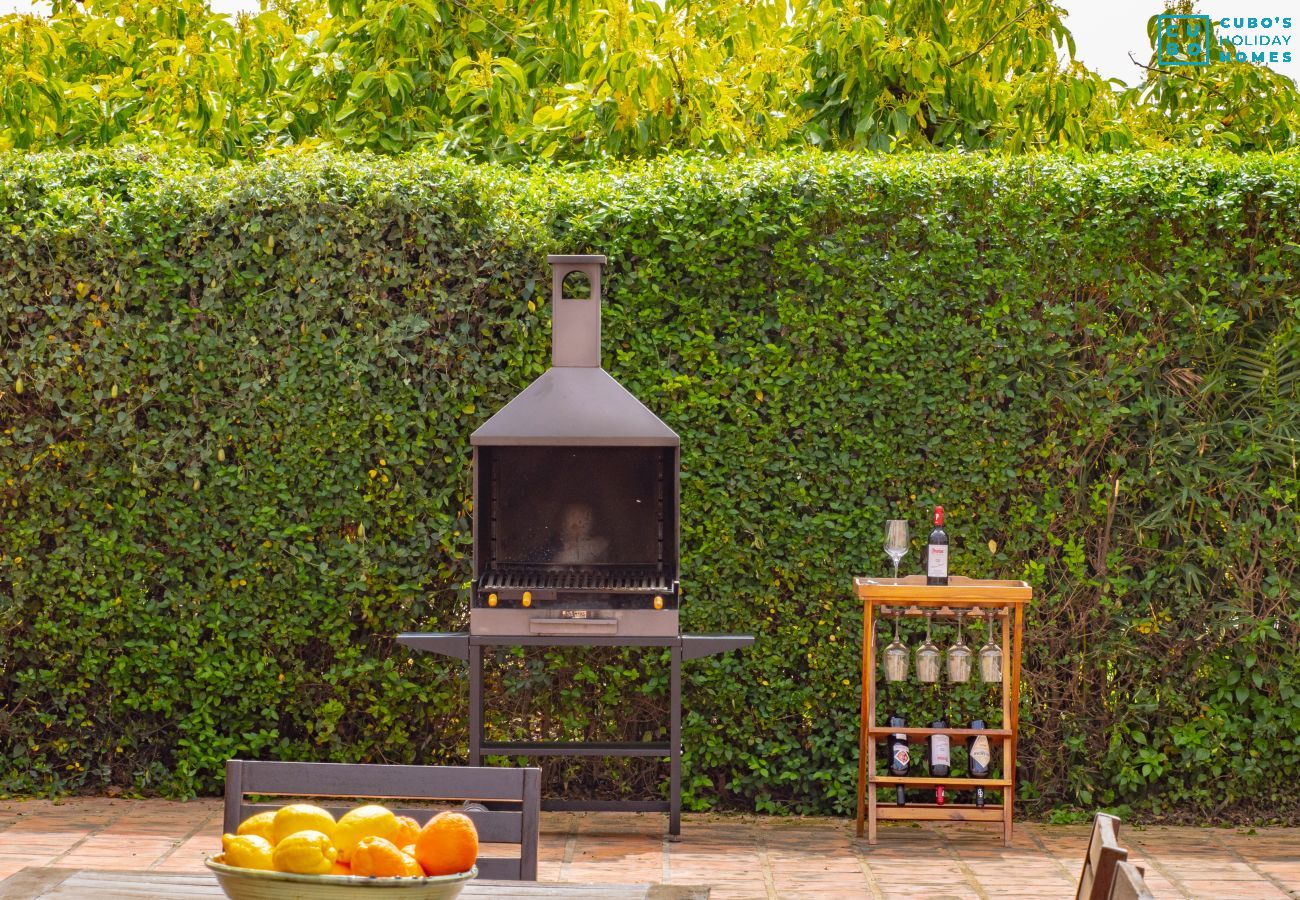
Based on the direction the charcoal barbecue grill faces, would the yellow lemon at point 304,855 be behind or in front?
in front

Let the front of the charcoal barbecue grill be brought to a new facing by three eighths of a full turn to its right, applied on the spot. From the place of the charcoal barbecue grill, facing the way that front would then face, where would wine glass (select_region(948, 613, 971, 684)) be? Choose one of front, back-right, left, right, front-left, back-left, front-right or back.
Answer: back-right

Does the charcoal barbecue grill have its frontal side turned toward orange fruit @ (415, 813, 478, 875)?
yes

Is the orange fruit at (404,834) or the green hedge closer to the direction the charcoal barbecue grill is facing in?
the orange fruit

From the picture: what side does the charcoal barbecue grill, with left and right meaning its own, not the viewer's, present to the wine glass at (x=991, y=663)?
left

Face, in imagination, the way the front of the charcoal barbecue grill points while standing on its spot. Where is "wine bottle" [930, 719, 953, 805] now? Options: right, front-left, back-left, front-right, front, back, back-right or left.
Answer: left

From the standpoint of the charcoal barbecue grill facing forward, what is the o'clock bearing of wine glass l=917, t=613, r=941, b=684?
The wine glass is roughly at 9 o'clock from the charcoal barbecue grill.

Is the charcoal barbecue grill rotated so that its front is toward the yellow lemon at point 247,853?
yes

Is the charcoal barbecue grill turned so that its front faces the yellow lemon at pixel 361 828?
yes

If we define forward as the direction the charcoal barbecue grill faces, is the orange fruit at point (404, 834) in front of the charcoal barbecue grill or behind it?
in front

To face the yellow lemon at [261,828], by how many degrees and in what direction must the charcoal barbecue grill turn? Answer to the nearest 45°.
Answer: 0° — it already faces it

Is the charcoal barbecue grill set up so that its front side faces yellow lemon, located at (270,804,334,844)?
yes

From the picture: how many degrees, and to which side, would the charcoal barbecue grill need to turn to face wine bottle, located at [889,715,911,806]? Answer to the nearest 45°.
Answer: approximately 90° to its left

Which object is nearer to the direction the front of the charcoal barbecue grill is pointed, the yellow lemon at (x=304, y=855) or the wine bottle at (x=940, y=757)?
the yellow lemon

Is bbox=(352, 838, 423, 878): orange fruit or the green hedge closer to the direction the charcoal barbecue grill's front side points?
the orange fruit

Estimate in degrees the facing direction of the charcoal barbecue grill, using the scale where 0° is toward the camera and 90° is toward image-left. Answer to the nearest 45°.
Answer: approximately 0°
